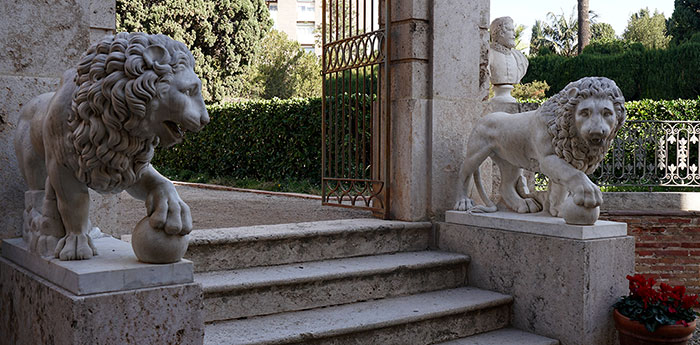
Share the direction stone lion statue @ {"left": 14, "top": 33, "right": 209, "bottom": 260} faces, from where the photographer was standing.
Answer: facing the viewer and to the right of the viewer

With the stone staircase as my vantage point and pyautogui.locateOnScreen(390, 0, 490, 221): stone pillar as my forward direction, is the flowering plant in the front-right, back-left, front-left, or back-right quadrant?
front-right

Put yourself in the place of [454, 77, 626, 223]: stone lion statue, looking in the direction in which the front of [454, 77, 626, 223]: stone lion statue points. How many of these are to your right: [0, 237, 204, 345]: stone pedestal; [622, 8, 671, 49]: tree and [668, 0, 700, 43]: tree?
1

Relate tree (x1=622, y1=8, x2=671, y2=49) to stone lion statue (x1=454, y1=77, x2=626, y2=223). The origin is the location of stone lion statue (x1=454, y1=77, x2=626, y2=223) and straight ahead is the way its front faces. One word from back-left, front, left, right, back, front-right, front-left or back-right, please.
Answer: back-left

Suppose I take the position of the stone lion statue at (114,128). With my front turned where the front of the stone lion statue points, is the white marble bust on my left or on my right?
on my left

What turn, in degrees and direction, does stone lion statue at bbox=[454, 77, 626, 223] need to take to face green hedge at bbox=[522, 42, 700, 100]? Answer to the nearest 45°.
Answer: approximately 135° to its left

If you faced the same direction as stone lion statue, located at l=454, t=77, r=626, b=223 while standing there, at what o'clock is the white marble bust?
The white marble bust is roughly at 7 o'clock from the stone lion statue.

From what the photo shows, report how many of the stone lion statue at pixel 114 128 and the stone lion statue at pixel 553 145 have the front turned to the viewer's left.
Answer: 0

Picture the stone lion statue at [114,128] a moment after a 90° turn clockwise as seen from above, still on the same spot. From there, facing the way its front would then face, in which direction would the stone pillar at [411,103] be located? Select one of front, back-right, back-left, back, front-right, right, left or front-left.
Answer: back

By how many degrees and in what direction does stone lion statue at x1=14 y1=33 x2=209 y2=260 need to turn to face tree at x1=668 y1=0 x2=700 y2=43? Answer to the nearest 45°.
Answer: approximately 90° to its left

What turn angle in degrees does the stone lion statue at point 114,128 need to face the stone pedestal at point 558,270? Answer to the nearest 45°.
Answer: approximately 45° to its left
